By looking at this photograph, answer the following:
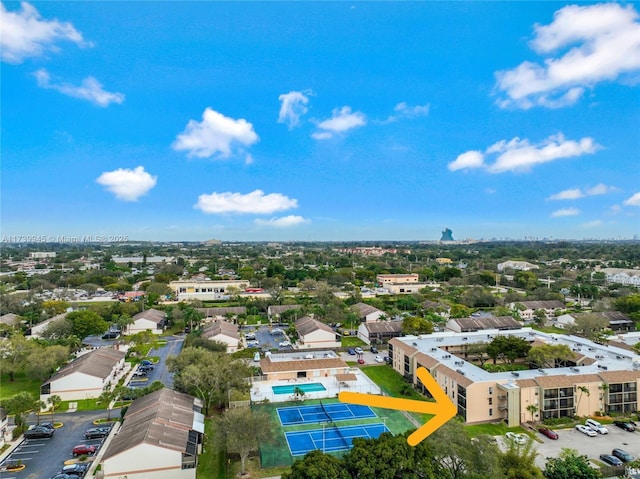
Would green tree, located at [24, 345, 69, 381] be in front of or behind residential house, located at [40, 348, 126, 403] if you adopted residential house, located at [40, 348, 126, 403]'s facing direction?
behind

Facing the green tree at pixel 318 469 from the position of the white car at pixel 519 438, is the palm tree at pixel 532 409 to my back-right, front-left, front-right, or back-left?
back-right

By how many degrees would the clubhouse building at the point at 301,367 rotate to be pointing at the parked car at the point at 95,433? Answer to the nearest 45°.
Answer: approximately 45° to its right

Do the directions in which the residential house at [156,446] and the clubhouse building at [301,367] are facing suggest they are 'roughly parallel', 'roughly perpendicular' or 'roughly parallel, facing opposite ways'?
roughly perpendicular

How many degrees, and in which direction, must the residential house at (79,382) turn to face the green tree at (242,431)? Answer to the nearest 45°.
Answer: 0° — it already faces it

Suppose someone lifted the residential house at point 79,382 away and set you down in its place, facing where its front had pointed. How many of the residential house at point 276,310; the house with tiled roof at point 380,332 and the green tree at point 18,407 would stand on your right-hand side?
1

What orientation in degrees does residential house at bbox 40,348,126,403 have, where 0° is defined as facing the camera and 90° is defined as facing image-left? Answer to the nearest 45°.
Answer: approximately 315°

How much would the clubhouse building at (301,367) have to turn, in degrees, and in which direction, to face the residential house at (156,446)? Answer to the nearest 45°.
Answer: approximately 45° to its right

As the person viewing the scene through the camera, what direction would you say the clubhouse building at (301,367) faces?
facing the viewer
